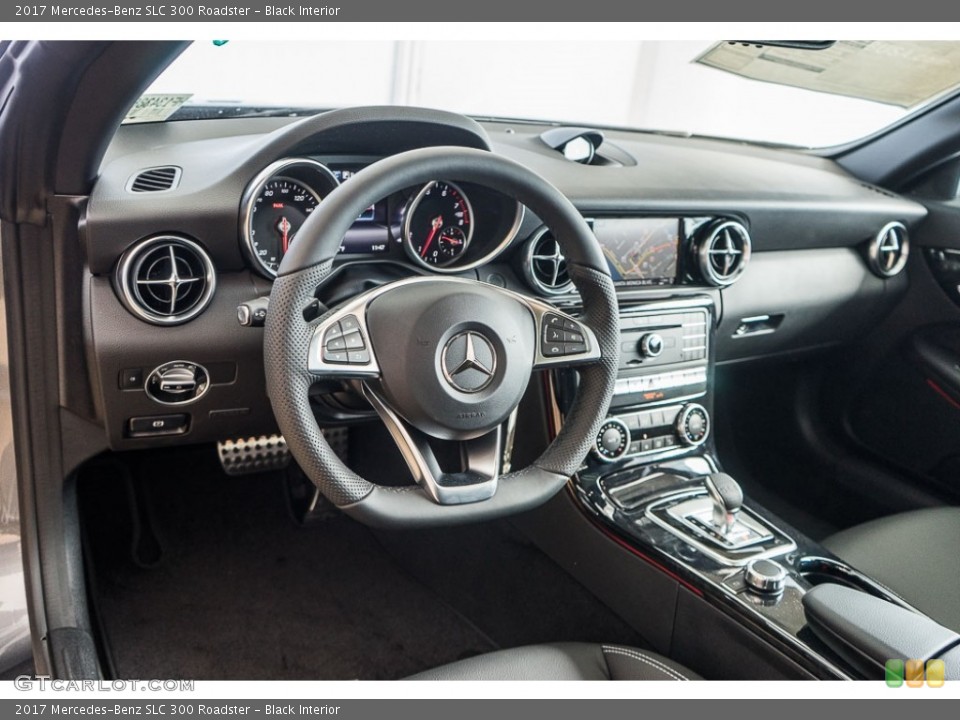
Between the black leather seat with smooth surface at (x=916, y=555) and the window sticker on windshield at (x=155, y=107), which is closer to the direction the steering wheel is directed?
the black leather seat with smooth surface

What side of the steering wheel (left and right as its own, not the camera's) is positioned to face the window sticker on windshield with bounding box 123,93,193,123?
back

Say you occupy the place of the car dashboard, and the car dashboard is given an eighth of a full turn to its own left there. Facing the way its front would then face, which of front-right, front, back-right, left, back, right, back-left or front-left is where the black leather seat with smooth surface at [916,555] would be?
front

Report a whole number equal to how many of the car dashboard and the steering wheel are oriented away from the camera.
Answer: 0

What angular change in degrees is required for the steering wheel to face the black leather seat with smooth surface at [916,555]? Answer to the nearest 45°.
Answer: approximately 45° to its left

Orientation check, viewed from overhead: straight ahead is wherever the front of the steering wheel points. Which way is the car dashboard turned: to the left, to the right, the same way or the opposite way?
the same way

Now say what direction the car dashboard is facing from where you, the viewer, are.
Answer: facing the viewer and to the right of the viewer
